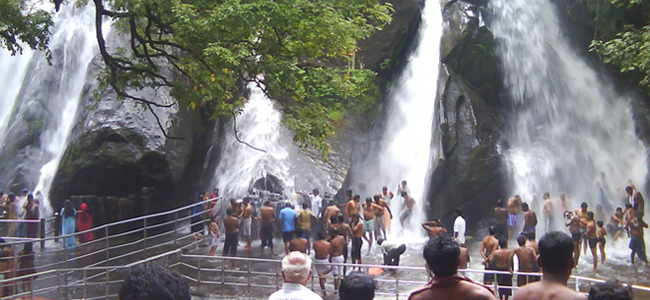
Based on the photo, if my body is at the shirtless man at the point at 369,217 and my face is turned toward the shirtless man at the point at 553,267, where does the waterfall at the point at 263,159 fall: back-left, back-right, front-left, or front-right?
back-right

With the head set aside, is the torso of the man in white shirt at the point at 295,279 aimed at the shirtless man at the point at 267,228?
yes

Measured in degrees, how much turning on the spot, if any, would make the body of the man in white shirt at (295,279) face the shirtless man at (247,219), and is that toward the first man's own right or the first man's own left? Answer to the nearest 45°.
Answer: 0° — they already face them

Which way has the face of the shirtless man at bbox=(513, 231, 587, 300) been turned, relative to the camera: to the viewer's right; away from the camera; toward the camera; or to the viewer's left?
away from the camera

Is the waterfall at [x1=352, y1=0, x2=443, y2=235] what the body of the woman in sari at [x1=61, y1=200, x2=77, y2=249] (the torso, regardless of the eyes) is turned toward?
no

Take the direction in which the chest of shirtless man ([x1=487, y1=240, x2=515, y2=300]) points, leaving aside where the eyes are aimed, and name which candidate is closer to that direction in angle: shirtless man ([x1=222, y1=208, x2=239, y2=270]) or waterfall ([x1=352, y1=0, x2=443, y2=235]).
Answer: the waterfall

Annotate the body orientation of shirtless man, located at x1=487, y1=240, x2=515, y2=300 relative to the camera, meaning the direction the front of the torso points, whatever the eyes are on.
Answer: away from the camera

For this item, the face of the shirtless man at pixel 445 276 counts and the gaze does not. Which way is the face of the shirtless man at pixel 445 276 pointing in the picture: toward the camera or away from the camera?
away from the camera

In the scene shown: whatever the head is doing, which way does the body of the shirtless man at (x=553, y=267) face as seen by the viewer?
away from the camera

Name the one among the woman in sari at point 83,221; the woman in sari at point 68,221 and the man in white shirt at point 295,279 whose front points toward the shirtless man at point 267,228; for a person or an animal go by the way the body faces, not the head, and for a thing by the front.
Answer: the man in white shirt

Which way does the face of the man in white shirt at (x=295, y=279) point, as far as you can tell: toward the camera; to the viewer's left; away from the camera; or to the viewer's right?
away from the camera

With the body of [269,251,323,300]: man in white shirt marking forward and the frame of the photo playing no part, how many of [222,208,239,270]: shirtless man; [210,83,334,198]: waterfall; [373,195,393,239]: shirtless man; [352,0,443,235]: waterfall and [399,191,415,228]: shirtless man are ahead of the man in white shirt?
5

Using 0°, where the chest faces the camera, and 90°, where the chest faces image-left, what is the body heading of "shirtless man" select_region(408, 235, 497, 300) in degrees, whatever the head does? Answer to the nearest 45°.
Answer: approximately 180°

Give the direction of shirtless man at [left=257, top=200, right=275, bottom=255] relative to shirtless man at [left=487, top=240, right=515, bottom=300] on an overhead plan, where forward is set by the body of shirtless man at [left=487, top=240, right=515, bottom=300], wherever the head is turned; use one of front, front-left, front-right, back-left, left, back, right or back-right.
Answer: front-left

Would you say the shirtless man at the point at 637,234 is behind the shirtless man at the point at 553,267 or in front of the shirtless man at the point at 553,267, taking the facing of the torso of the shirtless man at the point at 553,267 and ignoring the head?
in front
